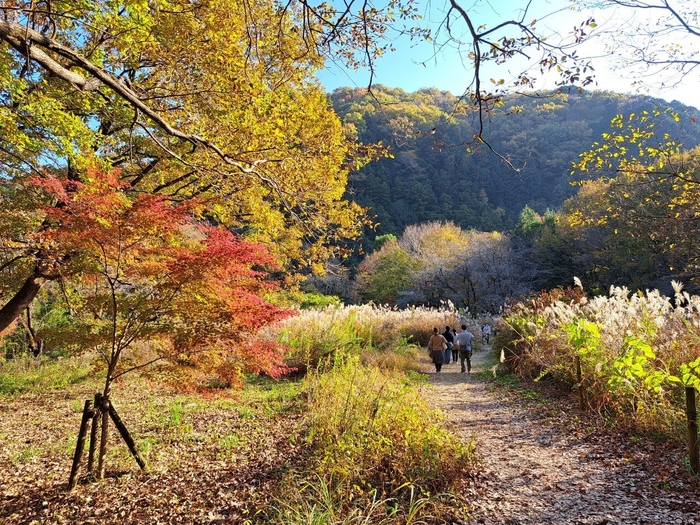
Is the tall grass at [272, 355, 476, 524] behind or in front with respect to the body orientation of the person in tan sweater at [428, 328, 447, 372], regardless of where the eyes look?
behind

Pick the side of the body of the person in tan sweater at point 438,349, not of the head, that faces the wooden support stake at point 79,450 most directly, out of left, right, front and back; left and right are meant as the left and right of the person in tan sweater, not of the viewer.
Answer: back

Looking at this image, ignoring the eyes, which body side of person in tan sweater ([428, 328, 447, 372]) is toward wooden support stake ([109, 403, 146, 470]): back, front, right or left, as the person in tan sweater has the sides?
back

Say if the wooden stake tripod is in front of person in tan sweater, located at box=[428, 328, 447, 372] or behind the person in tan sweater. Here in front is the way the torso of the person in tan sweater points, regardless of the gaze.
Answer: behind

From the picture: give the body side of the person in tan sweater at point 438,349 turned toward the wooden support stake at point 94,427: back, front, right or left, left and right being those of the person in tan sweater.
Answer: back

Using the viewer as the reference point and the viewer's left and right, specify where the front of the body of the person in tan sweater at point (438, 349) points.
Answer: facing away from the viewer

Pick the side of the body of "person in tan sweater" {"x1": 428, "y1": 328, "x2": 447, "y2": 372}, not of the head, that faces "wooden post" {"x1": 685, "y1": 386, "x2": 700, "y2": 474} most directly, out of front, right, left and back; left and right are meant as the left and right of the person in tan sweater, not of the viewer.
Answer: back
